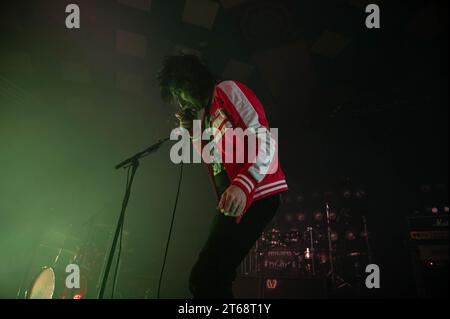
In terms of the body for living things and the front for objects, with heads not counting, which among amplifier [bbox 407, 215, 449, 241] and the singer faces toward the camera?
the amplifier

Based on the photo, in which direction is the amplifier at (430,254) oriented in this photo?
toward the camera

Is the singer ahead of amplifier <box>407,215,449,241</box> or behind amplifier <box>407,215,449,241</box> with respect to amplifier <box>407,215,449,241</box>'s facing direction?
ahead

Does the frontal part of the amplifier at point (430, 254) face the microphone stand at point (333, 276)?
no

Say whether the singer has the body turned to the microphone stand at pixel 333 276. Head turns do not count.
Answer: no

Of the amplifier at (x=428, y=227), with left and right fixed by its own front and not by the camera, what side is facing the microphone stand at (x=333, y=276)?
right

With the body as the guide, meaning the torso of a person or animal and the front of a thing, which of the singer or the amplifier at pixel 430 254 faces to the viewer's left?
the singer

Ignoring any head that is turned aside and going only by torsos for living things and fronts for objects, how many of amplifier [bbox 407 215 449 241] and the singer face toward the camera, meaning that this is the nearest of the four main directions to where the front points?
1

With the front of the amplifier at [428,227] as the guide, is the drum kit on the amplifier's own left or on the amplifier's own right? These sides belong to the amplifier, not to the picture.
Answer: on the amplifier's own right

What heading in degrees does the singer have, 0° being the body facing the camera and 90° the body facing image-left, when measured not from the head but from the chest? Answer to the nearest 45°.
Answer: approximately 90°
